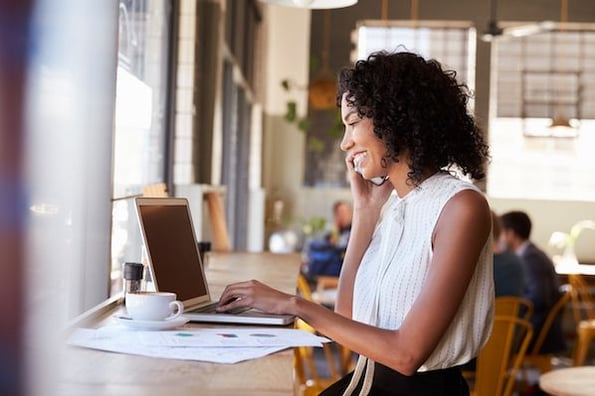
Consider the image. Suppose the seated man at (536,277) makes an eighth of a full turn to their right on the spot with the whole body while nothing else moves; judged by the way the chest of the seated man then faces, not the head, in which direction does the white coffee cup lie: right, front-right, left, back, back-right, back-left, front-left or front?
back-left

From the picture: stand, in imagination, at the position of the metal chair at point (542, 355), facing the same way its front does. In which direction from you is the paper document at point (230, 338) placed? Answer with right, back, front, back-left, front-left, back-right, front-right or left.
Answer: left

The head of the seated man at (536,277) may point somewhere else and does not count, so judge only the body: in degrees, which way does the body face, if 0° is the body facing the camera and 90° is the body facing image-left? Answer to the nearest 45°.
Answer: approximately 90°

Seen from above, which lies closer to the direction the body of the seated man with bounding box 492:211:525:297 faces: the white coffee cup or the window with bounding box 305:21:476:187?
the window

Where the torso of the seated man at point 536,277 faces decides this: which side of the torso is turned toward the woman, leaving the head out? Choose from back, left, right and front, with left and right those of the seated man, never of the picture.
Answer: left

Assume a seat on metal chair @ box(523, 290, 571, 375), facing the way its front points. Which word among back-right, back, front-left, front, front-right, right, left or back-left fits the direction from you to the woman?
left

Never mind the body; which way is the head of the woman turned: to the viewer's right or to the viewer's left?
to the viewer's left

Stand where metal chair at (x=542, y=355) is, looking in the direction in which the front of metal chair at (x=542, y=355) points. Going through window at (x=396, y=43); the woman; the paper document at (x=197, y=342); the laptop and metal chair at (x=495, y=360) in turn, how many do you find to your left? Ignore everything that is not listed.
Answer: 4

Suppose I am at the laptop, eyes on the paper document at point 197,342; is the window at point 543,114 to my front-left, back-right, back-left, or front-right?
back-left

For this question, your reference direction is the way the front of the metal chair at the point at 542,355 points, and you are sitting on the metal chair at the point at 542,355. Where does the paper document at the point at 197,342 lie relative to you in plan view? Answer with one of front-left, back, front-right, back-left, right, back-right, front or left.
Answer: left

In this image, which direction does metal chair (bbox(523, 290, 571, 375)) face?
to the viewer's left
